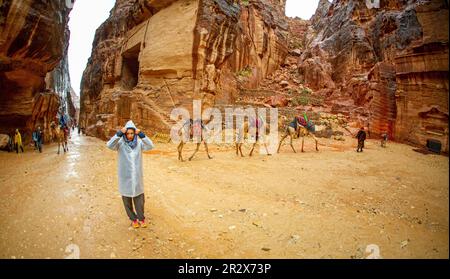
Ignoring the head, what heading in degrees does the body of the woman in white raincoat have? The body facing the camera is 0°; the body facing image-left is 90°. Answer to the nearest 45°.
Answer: approximately 0°
